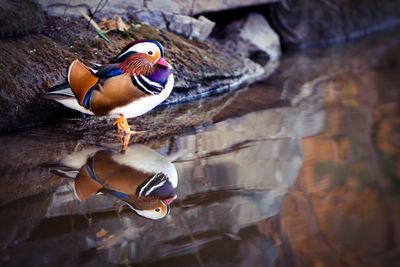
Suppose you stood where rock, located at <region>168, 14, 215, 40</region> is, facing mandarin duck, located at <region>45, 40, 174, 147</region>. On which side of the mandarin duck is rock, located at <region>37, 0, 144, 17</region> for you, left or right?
right

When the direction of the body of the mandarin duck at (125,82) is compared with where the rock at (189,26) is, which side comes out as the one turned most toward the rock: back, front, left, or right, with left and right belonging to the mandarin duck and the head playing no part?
left

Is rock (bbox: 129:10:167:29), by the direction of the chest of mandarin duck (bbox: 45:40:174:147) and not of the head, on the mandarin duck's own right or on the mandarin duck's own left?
on the mandarin duck's own left

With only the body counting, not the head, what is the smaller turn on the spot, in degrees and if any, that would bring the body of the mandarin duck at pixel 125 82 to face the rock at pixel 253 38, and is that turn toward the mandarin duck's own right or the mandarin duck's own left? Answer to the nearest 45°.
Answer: approximately 45° to the mandarin duck's own left

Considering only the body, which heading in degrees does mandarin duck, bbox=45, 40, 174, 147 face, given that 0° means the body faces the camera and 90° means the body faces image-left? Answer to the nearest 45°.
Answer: approximately 270°

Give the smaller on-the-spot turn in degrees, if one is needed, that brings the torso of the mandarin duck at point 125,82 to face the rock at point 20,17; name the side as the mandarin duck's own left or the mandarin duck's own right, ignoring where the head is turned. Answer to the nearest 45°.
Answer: approximately 135° to the mandarin duck's own left

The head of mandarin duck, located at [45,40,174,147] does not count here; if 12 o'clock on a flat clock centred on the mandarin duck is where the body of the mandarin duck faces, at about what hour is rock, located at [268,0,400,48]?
The rock is roughly at 10 o'clock from the mandarin duck.

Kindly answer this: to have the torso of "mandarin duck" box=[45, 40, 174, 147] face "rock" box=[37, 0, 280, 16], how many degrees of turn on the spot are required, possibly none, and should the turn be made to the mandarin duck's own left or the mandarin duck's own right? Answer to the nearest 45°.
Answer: approximately 90° to the mandarin duck's own left

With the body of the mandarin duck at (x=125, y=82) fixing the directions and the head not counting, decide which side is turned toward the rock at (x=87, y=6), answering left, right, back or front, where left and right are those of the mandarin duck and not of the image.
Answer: left
